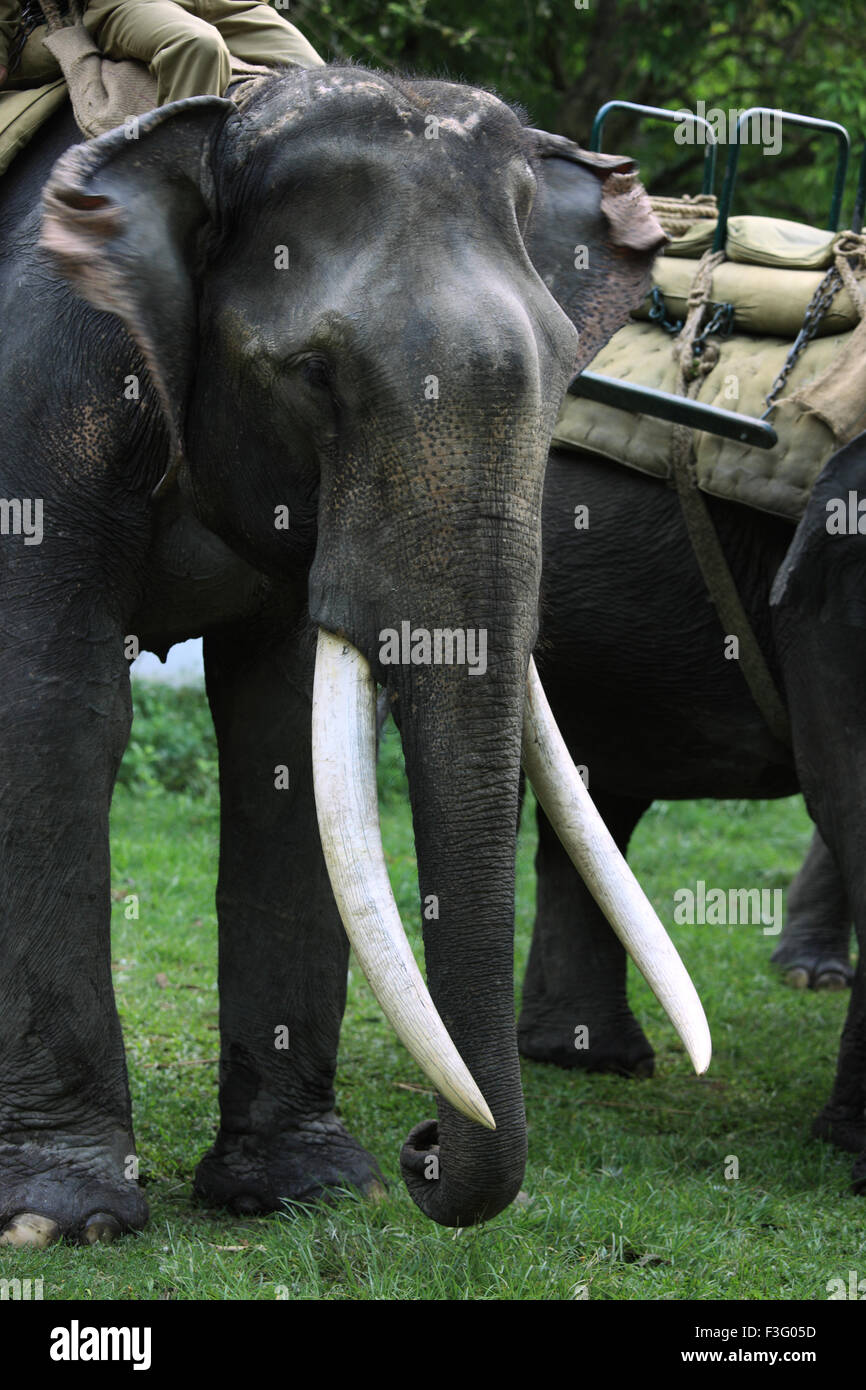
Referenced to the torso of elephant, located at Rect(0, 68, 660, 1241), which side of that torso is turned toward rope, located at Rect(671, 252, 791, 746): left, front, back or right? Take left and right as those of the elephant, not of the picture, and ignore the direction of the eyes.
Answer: left

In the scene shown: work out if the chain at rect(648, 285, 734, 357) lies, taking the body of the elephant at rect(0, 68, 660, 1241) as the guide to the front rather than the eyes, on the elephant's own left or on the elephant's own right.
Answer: on the elephant's own left

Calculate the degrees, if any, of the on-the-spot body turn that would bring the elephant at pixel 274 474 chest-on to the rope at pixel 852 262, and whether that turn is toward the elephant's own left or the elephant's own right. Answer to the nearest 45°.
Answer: approximately 90° to the elephant's own left

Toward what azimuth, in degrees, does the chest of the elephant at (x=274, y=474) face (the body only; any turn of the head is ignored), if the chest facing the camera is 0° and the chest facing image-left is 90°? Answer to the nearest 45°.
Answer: approximately 315°

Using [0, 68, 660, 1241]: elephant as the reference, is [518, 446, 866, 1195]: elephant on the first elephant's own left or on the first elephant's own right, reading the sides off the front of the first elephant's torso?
on the first elephant's own left

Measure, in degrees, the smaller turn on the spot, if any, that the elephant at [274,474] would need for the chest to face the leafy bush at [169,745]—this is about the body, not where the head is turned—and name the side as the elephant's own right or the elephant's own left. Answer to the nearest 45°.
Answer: approximately 135° to the elephant's own left
